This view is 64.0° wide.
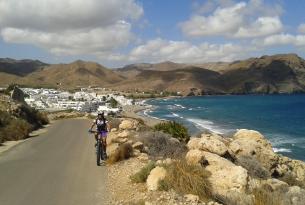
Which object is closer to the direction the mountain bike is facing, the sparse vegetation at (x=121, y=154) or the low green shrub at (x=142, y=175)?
the low green shrub

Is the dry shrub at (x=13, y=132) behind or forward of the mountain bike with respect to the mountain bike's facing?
behind

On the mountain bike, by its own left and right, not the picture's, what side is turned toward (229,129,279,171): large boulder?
left

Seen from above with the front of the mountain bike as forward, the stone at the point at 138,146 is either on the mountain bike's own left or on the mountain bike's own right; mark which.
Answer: on the mountain bike's own left

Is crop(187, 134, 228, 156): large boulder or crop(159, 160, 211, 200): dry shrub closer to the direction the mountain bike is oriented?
the dry shrub

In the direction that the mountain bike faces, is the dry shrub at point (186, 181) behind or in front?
in front

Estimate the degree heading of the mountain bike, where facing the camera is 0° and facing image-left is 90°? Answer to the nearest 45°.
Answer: approximately 0°

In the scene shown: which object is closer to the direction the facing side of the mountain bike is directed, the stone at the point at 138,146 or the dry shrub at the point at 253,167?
the dry shrub

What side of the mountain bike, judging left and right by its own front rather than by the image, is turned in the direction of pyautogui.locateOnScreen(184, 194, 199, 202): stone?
front

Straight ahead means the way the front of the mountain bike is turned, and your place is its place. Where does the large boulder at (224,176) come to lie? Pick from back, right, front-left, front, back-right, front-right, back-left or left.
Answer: front-left

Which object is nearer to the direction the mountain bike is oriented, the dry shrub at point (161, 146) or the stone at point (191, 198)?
the stone
